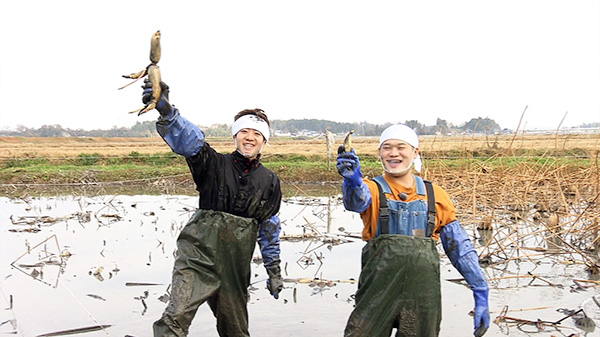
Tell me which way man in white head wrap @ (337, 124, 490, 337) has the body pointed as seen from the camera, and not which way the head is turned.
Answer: toward the camera

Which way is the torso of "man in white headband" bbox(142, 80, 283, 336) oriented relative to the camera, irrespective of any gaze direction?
toward the camera

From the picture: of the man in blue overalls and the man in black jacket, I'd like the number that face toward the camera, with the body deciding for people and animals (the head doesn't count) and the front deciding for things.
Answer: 2
